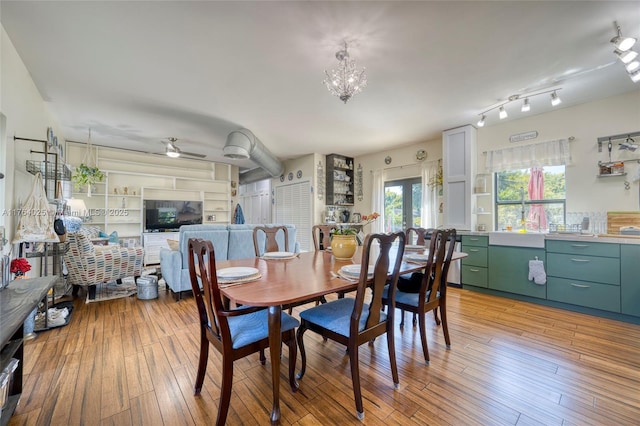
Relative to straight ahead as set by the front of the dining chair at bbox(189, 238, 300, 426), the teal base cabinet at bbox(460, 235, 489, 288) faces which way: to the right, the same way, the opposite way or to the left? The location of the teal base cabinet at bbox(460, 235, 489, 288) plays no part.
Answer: the opposite way

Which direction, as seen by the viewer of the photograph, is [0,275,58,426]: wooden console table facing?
facing to the right of the viewer

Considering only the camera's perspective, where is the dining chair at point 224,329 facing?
facing away from the viewer and to the right of the viewer

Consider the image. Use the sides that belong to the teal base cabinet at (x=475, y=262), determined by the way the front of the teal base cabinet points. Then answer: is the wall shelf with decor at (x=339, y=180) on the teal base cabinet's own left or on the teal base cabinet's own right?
on the teal base cabinet's own right

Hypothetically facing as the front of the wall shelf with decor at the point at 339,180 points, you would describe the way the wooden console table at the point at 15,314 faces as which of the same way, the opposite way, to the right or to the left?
to the left

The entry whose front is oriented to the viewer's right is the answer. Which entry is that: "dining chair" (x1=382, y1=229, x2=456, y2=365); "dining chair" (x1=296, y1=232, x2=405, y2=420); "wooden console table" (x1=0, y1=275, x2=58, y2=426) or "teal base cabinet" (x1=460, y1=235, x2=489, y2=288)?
the wooden console table

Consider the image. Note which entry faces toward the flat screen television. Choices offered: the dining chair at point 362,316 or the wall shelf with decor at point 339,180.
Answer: the dining chair

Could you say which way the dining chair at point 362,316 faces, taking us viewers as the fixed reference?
facing away from the viewer and to the left of the viewer

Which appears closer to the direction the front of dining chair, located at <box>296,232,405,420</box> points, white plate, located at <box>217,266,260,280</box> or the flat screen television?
the flat screen television
